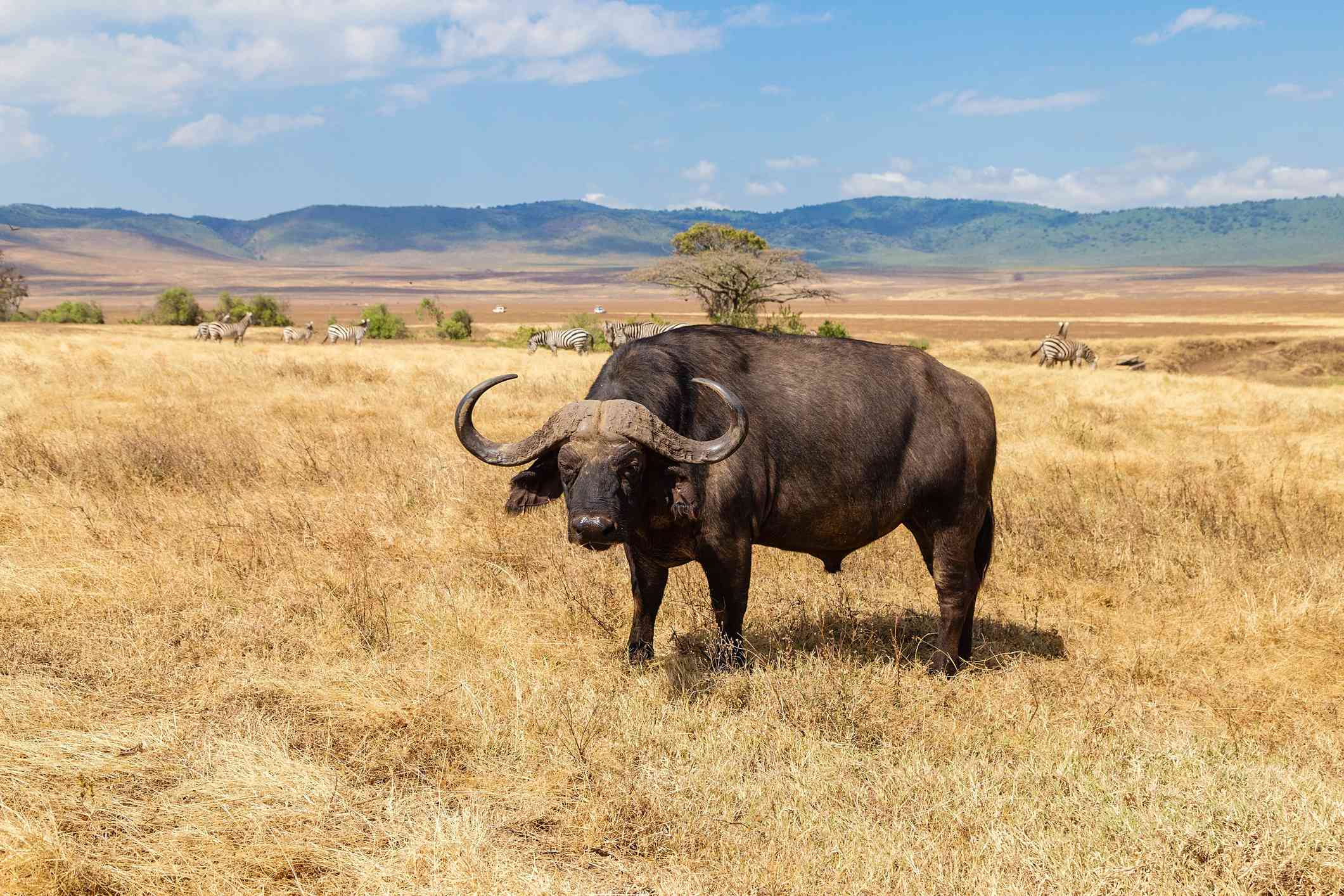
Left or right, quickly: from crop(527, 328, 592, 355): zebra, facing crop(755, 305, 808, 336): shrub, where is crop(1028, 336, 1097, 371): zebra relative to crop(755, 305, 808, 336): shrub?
right

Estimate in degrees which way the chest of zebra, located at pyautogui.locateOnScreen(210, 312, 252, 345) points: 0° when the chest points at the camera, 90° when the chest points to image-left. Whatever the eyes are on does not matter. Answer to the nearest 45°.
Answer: approximately 270°

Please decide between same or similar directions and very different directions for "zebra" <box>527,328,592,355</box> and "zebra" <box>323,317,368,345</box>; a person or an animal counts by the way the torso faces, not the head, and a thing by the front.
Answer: very different directions

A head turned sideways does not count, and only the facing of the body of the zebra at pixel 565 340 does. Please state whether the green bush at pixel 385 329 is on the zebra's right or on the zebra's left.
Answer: on the zebra's right

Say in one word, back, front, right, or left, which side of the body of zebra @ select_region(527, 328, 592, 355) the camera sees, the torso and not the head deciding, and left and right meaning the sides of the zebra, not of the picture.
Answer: left

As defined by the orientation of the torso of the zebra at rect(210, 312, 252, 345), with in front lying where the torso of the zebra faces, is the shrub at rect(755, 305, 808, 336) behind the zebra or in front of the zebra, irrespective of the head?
in front

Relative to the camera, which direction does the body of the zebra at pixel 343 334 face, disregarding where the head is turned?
to the viewer's right

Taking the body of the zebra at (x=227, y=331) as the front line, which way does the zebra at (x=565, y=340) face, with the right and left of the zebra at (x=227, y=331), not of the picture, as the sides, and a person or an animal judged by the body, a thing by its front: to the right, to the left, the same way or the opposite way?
the opposite way
